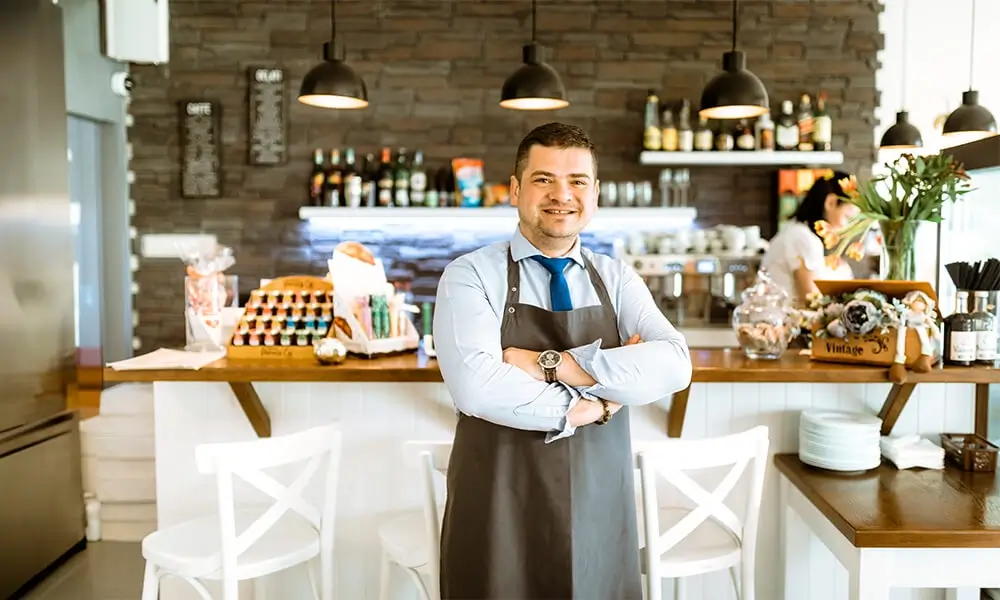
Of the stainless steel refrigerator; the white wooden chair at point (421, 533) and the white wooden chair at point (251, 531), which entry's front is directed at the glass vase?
the stainless steel refrigerator

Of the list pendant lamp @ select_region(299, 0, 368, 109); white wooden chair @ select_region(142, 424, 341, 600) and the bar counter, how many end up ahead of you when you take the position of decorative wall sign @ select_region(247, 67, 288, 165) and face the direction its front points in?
3

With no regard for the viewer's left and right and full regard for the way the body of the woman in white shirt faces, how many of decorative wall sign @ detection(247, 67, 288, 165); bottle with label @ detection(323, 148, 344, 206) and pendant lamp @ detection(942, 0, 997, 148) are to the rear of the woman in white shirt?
2

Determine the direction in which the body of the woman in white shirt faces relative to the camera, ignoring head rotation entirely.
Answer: to the viewer's right

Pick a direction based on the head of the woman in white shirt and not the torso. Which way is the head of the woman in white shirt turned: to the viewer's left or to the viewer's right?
to the viewer's right

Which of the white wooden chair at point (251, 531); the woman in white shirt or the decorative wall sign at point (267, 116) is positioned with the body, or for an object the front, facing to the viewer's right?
the woman in white shirt
